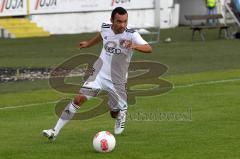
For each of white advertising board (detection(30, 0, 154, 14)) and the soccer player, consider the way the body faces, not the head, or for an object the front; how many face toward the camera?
2

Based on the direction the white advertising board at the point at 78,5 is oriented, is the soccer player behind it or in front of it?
in front

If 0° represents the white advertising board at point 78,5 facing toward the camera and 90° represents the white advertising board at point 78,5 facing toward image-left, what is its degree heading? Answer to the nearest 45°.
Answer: approximately 0°

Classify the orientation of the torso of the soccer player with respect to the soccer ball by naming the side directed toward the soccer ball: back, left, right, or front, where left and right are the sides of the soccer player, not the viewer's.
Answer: front

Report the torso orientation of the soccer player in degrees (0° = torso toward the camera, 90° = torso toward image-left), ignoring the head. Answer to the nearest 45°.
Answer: approximately 0°

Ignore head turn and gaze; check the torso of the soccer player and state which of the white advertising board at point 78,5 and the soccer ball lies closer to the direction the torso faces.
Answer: the soccer ball

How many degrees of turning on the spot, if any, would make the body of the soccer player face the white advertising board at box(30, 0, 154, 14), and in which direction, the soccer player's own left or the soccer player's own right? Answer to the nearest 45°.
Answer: approximately 180°

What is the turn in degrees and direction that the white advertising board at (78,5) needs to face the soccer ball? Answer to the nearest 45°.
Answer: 0° — it already faces it
